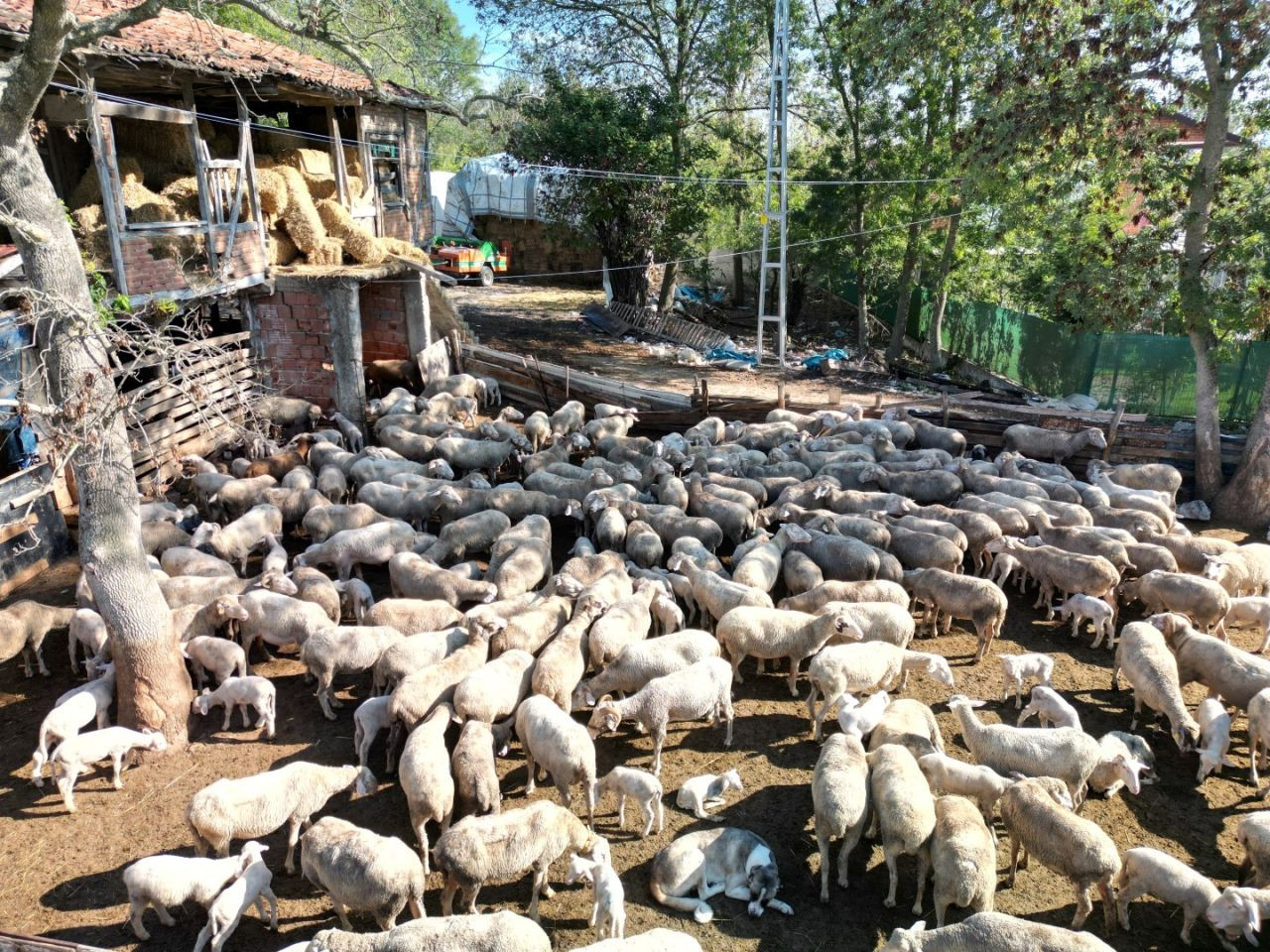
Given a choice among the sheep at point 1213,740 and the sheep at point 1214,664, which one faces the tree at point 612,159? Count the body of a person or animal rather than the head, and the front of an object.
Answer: the sheep at point 1214,664

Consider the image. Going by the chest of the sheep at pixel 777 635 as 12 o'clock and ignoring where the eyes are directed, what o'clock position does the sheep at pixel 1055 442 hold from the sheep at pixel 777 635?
the sheep at pixel 1055 442 is roughly at 10 o'clock from the sheep at pixel 777 635.

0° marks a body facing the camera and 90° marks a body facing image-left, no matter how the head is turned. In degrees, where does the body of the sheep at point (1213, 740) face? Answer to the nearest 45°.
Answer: approximately 0°

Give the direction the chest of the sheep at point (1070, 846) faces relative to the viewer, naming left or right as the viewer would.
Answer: facing away from the viewer and to the left of the viewer

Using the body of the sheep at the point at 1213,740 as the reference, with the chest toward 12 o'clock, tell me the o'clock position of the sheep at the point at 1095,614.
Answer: the sheep at the point at 1095,614 is roughly at 5 o'clock from the sheep at the point at 1213,740.

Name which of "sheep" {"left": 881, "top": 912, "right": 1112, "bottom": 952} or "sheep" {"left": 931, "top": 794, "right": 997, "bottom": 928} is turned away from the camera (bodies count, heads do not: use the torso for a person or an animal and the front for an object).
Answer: "sheep" {"left": 931, "top": 794, "right": 997, "bottom": 928}

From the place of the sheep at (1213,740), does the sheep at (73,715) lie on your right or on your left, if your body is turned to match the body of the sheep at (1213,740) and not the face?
on your right

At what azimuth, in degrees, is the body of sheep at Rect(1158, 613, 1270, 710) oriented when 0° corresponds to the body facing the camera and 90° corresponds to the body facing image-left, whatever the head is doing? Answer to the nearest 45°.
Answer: approximately 135°

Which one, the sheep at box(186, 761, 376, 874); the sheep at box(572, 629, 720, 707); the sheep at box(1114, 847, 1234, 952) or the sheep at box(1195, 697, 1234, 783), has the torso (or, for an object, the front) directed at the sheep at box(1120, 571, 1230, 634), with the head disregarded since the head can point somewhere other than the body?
the sheep at box(186, 761, 376, 874)

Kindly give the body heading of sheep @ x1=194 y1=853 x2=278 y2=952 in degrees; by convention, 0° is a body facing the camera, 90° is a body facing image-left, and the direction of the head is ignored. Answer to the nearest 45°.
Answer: approximately 225°

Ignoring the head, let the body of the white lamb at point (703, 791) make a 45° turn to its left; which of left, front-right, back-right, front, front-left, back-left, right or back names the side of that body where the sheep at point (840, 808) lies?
right

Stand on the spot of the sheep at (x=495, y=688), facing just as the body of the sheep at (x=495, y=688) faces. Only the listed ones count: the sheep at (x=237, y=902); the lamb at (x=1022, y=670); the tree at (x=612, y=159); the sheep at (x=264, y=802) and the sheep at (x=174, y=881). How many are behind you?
3

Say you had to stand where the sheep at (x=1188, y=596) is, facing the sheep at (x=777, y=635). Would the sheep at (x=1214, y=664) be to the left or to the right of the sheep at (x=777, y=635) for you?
left

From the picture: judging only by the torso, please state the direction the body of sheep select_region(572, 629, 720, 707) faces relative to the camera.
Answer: to the viewer's left

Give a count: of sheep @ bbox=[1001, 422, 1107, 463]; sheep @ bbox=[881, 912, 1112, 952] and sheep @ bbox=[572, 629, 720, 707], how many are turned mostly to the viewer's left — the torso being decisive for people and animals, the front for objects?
2
